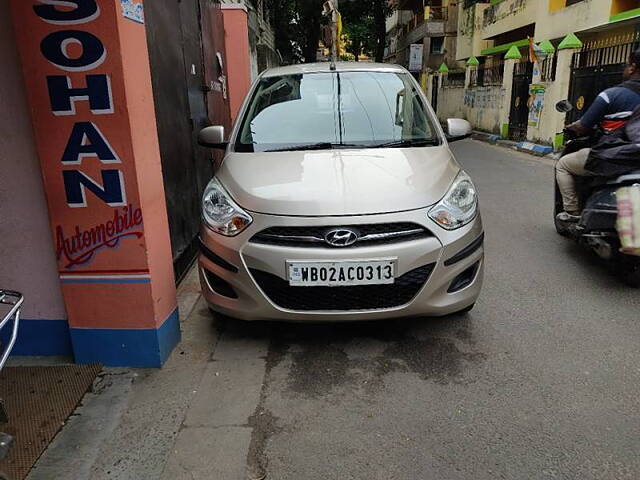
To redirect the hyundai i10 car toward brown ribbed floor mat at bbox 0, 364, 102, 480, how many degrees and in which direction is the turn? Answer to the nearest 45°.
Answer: approximately 90° to its right

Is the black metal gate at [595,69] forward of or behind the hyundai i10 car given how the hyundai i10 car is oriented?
behind

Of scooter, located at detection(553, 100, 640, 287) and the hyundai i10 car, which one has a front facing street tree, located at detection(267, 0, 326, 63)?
the scooter

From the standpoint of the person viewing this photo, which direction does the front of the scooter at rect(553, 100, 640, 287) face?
facing away from the viewer and to the left of the viewer

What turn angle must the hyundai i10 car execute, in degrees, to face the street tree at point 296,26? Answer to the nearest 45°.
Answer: approximately 180°

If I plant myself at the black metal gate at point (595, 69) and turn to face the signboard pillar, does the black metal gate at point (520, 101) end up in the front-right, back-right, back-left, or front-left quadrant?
back-right

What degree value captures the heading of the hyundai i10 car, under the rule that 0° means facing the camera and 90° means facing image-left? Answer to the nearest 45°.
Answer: approximately 0°

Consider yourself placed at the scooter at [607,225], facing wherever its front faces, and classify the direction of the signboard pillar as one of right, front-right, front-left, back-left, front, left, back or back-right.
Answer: left

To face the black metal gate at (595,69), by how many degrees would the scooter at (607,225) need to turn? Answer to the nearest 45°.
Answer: approximately 45° to its right

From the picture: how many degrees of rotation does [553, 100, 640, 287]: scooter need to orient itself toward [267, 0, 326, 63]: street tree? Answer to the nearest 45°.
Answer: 0° — it already faces it
